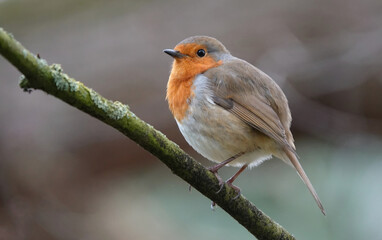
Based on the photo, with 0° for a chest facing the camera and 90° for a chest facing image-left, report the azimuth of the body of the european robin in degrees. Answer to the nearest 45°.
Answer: approximately 90°
